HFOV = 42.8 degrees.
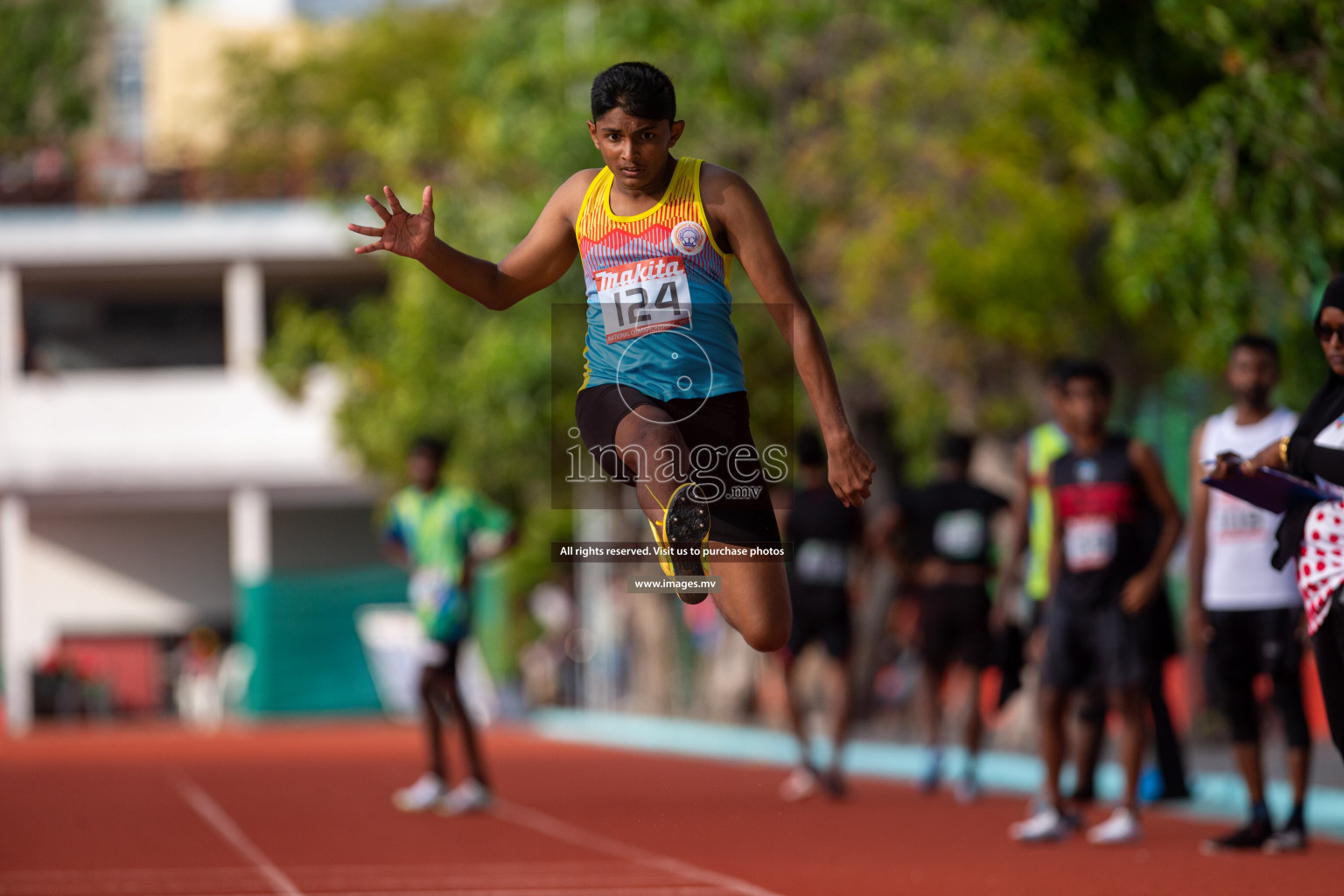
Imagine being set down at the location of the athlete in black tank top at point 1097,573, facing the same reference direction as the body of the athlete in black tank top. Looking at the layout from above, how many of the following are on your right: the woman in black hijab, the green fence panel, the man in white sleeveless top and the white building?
2

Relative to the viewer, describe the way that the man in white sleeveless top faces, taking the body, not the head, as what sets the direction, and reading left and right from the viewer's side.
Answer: facing the viewer and to the left of the viewer

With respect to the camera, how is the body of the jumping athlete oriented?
toward the camera

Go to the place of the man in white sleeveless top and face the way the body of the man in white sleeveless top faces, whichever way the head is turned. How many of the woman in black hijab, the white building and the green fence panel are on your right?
2

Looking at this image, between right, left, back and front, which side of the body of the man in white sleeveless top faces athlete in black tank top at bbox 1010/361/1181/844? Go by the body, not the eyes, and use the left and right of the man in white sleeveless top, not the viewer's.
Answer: right

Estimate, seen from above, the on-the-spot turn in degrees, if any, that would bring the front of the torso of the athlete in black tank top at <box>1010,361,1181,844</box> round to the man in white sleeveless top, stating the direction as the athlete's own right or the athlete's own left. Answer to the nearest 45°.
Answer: approximately 90° to the athlete's own left

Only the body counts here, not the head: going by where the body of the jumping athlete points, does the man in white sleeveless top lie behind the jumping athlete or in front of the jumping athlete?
behind

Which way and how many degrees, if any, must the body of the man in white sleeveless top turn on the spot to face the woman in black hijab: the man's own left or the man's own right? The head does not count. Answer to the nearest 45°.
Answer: approximately 45° to the man's own left

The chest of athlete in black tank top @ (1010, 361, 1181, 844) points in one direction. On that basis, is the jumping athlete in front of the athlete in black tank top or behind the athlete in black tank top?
in front

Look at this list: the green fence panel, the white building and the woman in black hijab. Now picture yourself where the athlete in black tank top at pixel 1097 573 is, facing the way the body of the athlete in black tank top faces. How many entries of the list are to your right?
2

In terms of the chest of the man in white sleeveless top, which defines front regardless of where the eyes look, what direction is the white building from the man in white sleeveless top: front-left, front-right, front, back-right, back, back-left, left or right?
right

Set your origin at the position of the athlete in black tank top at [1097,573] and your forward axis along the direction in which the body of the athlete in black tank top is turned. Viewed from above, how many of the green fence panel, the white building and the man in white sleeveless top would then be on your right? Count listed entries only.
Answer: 2

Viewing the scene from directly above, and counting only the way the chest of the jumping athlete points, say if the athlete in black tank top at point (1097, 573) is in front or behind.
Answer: behind
